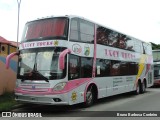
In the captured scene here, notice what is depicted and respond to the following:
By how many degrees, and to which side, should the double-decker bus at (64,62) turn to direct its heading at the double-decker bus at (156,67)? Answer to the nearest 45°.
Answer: approximately 180°

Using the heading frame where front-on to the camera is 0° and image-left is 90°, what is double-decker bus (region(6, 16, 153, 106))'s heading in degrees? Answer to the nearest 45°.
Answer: approximately 45°
